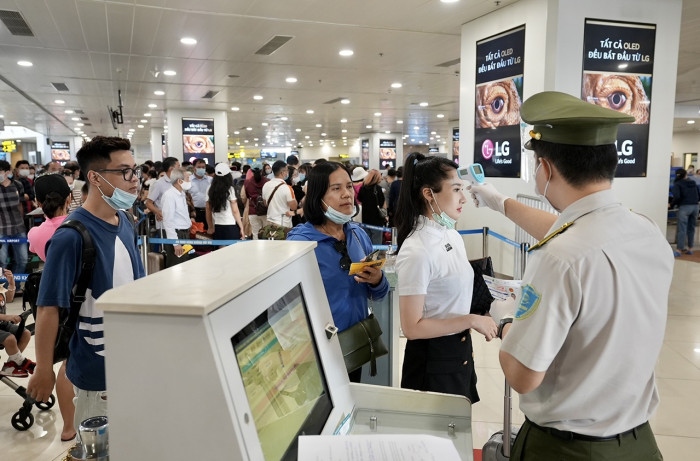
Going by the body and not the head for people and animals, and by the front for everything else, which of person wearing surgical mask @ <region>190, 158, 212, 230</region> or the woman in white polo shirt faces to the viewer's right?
the woman in white polo shirt

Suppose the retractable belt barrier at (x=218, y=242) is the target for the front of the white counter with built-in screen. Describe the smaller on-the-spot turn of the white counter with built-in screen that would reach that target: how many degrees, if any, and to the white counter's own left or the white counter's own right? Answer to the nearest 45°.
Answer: approximately 135° to the white counter's own left

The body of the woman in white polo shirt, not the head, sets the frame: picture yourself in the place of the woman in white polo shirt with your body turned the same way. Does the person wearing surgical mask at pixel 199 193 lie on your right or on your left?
on your left

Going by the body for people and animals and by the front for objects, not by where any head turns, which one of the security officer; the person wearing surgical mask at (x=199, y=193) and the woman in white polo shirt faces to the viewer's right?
the woman in white polo shirt

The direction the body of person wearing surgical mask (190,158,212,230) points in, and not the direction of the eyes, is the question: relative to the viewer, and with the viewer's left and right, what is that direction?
facing the viewer

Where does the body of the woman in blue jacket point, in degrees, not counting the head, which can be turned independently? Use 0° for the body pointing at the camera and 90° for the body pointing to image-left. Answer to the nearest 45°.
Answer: approximately 315°

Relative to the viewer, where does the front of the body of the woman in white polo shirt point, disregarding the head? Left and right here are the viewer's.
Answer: facing to the right of the viewer

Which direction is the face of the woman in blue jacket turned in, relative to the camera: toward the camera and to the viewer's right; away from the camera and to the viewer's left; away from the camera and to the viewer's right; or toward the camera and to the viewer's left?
toward the camera and to the viewer's right

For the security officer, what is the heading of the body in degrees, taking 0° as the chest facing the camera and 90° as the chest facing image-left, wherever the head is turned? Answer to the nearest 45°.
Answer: approximately 135°

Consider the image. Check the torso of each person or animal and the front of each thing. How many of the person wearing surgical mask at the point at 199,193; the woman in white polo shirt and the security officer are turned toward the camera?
1

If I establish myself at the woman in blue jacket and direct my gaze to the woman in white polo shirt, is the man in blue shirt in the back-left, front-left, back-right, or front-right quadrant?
back-right

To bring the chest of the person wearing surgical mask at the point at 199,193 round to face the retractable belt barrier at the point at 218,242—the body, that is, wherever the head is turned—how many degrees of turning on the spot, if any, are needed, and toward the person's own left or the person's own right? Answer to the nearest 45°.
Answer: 0° — they already face it

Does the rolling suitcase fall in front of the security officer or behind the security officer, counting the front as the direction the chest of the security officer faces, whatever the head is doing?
in front

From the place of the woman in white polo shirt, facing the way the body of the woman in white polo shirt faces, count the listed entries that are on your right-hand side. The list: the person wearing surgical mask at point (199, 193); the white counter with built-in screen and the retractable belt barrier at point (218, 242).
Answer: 1

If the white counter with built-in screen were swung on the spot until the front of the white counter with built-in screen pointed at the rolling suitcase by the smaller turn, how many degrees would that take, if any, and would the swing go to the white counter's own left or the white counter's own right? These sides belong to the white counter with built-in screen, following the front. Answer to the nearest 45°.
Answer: approximately 90° to the white counter's own left

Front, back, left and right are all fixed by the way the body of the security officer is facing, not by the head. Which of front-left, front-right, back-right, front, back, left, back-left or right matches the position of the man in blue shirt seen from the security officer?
front-left
